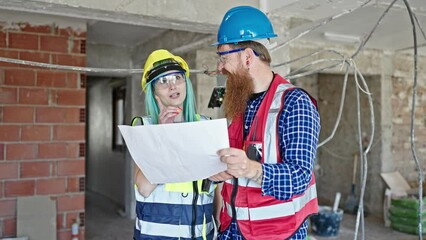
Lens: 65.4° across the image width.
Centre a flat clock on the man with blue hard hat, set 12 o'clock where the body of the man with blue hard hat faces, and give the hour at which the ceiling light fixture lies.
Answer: The ceiling light fixture is roughly at 5 o'clock from the man with blue hard hat.

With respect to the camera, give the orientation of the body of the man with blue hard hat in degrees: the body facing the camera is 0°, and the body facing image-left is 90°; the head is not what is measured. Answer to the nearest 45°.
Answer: approximately 45°

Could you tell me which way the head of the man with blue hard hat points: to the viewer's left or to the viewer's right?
to the viewer's left

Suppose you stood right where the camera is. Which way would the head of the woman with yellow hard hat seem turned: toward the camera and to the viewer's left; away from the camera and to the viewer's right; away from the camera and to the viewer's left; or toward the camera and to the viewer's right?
toward the camera and to the viewer's right

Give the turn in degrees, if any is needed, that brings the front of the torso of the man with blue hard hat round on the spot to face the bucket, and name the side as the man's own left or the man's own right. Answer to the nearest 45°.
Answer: approximately 135° to the man's own right
